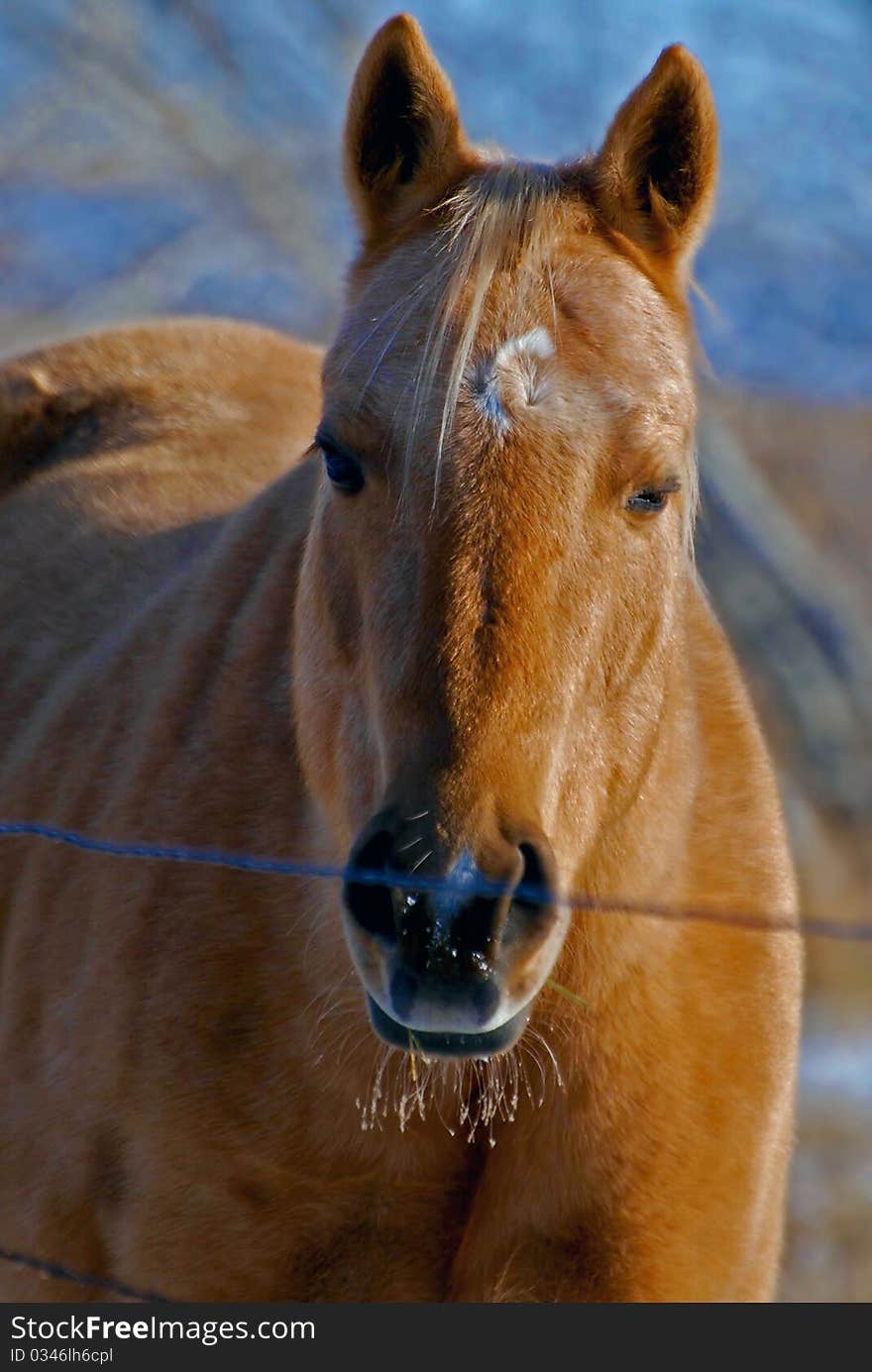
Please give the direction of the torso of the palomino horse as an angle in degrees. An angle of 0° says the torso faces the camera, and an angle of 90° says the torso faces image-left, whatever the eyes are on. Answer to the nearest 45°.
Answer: approximately 315°
